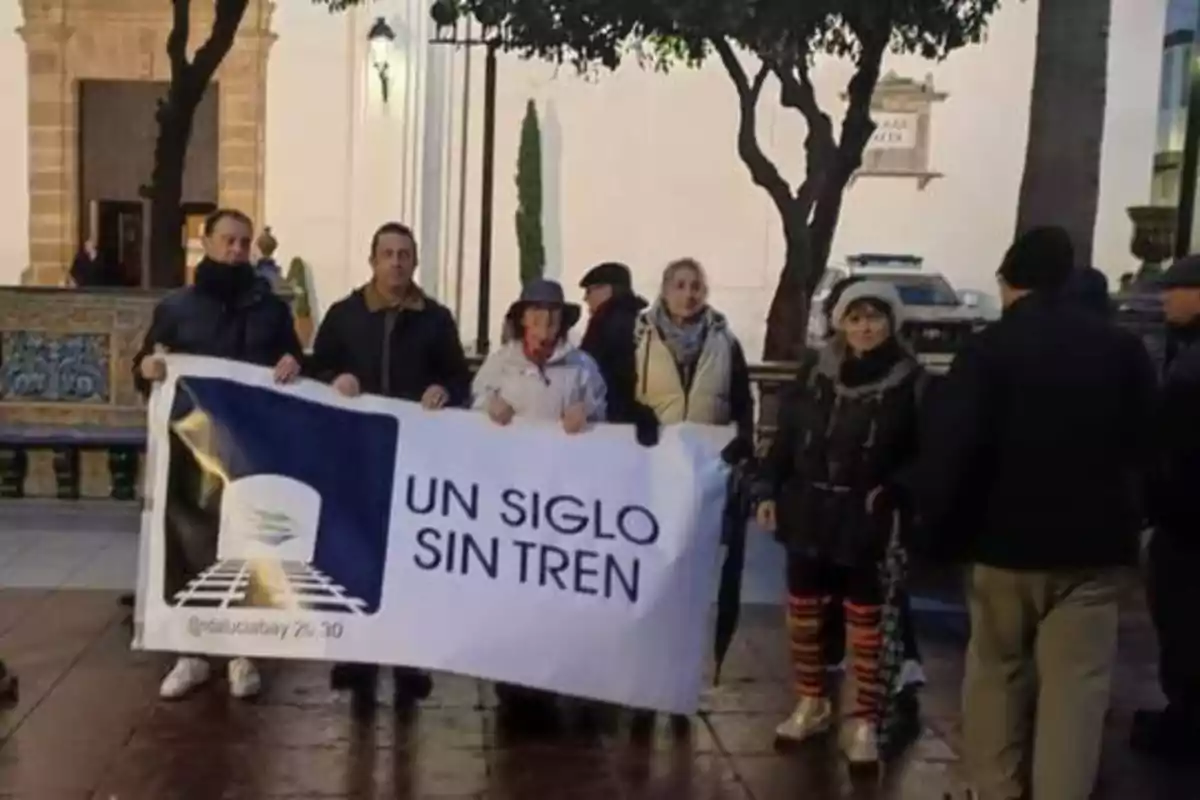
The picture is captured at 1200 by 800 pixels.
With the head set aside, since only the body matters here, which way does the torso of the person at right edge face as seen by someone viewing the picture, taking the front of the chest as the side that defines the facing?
to the viewer's left

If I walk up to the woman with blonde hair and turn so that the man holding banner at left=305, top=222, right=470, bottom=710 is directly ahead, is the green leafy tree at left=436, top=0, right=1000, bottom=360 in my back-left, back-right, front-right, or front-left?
back-right

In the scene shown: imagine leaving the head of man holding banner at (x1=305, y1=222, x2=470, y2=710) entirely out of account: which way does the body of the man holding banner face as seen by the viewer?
toward the camera

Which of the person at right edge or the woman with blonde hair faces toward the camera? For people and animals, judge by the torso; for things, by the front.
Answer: the woman with blonde hair

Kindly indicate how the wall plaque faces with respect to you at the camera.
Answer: facing the viewer

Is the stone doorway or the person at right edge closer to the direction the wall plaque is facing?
the person at right edge

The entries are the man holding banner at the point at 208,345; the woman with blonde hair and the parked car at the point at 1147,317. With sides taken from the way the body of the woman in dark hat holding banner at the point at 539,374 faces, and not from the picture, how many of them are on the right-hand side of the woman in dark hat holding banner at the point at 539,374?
1

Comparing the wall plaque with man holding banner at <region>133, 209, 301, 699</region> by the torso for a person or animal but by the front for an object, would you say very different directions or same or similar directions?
same or similar directions

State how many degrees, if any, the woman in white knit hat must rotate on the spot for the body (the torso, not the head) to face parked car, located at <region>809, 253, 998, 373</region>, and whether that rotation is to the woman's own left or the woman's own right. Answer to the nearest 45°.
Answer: approximately 180°

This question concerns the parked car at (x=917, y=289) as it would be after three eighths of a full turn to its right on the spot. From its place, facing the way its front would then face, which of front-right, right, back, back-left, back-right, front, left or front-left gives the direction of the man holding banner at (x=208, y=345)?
left

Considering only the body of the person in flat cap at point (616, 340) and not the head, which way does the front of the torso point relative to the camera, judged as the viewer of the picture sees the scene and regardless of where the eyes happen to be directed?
to the viewer's left

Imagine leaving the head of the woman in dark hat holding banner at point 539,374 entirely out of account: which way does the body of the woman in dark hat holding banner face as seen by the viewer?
toward the camera

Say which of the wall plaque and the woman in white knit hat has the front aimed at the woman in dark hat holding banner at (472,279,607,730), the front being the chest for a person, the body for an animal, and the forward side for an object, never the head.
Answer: the wall plaque

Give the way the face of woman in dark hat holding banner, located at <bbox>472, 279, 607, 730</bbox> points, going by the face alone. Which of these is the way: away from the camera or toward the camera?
toward the camera

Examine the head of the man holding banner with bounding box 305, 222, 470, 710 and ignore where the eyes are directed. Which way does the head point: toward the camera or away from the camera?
toward the camera

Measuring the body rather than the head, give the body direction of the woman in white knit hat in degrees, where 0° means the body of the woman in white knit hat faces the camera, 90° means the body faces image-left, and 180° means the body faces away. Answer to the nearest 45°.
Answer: approximately 0°

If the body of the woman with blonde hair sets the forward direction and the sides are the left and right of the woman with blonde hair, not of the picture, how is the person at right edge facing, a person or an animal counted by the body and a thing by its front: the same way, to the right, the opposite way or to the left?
to the right
